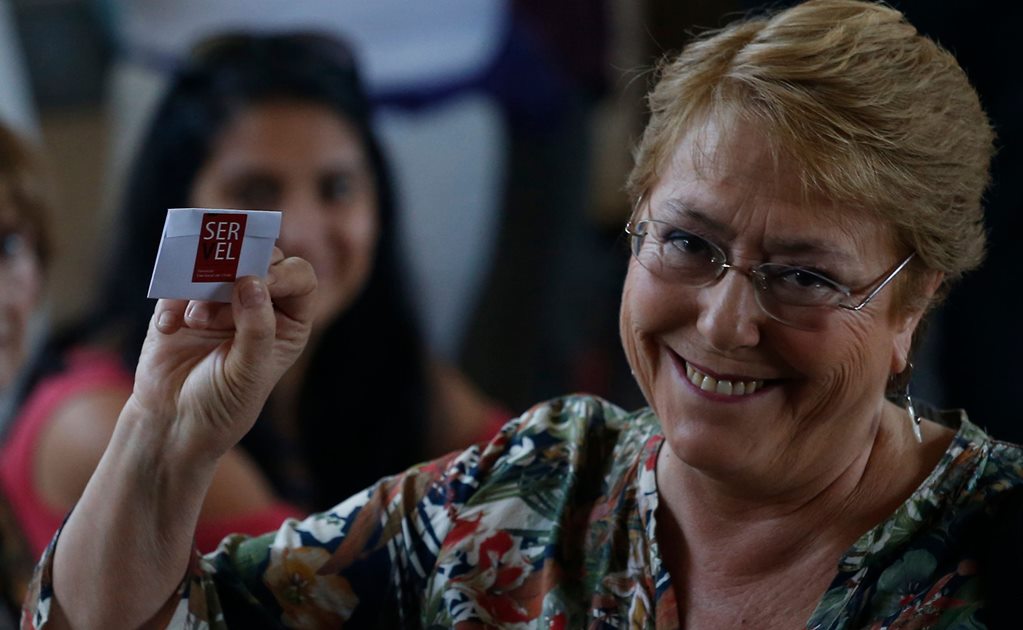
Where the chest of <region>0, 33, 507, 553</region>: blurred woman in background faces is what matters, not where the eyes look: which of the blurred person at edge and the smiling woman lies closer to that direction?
the smiling woman

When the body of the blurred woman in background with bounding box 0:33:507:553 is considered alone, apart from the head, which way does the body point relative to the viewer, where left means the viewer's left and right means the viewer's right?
facing the viewer

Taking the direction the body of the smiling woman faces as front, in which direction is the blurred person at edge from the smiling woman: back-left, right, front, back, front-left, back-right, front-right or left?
right

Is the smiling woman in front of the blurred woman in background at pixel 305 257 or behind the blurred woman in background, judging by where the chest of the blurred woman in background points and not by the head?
in front

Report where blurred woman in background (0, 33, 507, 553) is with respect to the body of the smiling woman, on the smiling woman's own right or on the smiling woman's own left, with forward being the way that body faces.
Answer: on the smiling woman's own right

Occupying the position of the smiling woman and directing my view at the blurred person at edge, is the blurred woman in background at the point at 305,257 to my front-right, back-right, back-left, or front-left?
front-right
